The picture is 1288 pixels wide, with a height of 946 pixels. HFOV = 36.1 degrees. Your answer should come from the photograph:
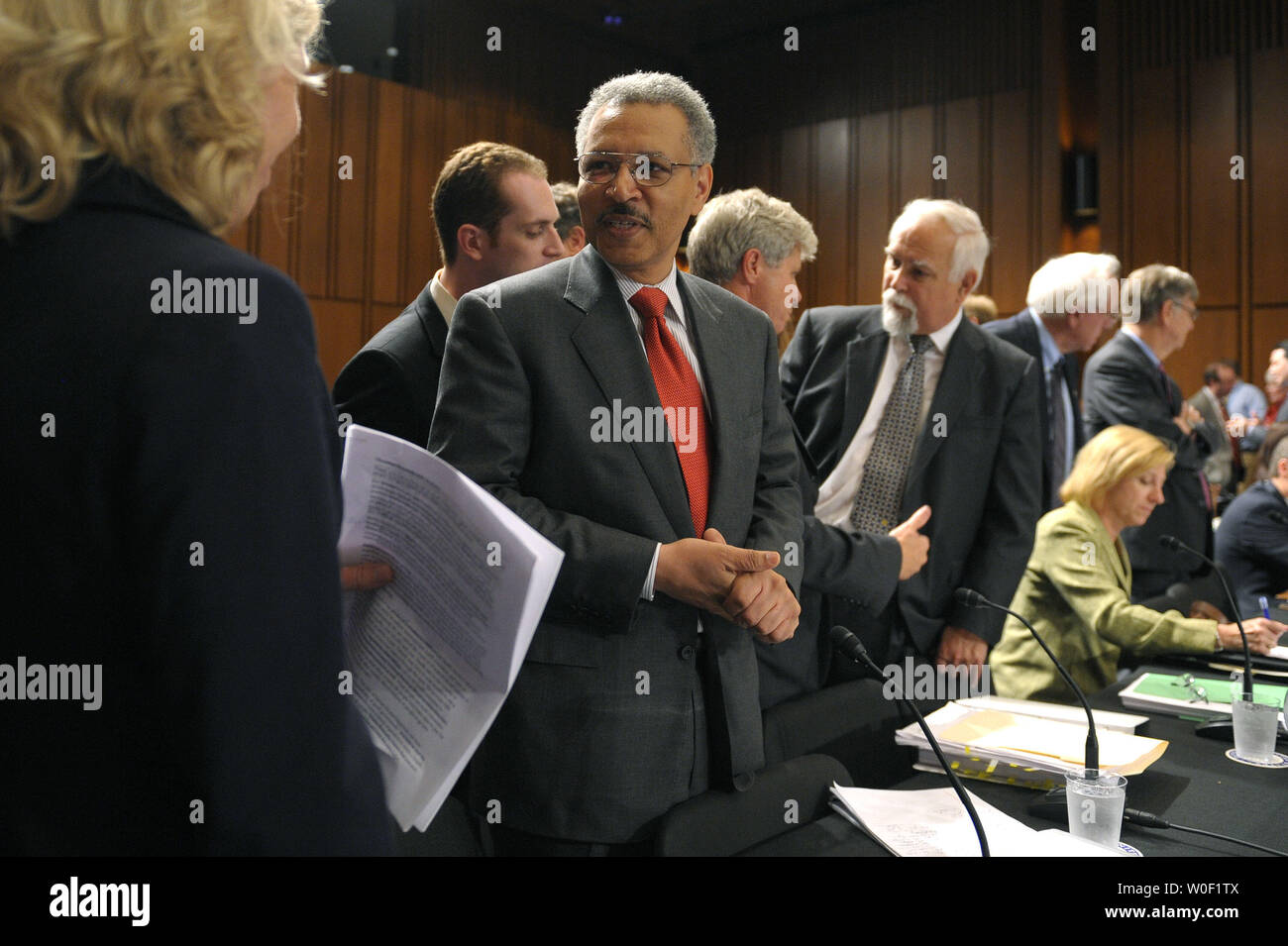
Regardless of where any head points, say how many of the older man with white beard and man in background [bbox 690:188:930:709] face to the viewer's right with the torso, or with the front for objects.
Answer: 1

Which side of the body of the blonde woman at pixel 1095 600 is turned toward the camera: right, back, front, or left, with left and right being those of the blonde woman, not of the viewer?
right

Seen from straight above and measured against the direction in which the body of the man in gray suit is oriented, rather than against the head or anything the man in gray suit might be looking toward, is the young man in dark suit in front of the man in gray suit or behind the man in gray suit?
behind

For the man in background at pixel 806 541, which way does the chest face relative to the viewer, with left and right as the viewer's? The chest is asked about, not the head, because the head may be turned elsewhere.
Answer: facing to the right of the viewer

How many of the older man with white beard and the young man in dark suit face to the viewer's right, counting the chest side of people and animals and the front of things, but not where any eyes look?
1

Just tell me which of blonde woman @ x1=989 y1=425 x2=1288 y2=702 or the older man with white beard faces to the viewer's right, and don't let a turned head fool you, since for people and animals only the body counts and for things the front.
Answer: the blonde woman

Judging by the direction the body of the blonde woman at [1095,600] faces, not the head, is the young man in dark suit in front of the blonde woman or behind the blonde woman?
behind

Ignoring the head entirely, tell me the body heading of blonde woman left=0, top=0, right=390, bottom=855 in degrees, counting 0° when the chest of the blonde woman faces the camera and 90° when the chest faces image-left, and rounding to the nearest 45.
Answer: approximately 225°

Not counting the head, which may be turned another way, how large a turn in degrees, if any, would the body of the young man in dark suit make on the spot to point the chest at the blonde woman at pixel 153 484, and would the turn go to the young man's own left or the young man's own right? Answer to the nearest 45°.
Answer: approximately 90° to the young man's own right

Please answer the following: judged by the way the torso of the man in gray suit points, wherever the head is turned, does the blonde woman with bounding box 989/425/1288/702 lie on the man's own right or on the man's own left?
on the man's own left

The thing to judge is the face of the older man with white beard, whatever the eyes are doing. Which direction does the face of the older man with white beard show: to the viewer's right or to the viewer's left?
to the viewer's left

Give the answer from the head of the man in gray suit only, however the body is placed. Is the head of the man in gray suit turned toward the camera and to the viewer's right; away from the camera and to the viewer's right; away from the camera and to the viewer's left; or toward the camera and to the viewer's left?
toward the camera and to the viewer's left
